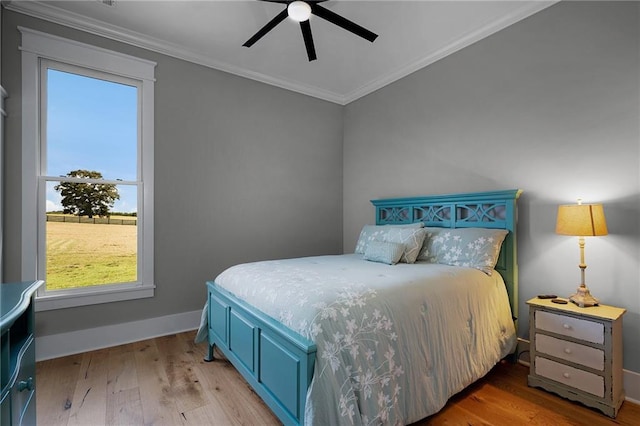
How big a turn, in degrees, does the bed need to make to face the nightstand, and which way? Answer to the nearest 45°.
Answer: approximately 135° to its left

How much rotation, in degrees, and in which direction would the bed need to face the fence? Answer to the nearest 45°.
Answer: approximately 45° to its right

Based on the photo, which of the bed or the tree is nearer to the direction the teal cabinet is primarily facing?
the bed

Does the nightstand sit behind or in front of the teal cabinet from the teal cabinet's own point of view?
in front

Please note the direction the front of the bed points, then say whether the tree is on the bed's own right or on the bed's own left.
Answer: on the bed's own right

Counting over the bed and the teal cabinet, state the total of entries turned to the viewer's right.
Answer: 1

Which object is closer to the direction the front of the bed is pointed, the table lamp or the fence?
the fence

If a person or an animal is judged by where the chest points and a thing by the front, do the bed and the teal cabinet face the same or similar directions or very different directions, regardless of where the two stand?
very different directions

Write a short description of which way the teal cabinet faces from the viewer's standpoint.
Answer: facing to the right of the viewer

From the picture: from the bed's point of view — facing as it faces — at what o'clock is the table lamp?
The table lamp is roughly at 7 o'clock from the bed.

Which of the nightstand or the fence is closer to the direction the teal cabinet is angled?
the nightstand

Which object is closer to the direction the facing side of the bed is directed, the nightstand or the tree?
the tree

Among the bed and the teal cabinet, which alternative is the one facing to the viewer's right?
the teal cabinet

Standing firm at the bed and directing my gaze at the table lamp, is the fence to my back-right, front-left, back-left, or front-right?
back-left

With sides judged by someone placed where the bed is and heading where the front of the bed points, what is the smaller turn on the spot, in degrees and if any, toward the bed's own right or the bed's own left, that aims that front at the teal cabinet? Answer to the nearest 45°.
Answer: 0° — it already faces it

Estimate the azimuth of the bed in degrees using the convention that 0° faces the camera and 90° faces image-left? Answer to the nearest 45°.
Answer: approximately 45°
